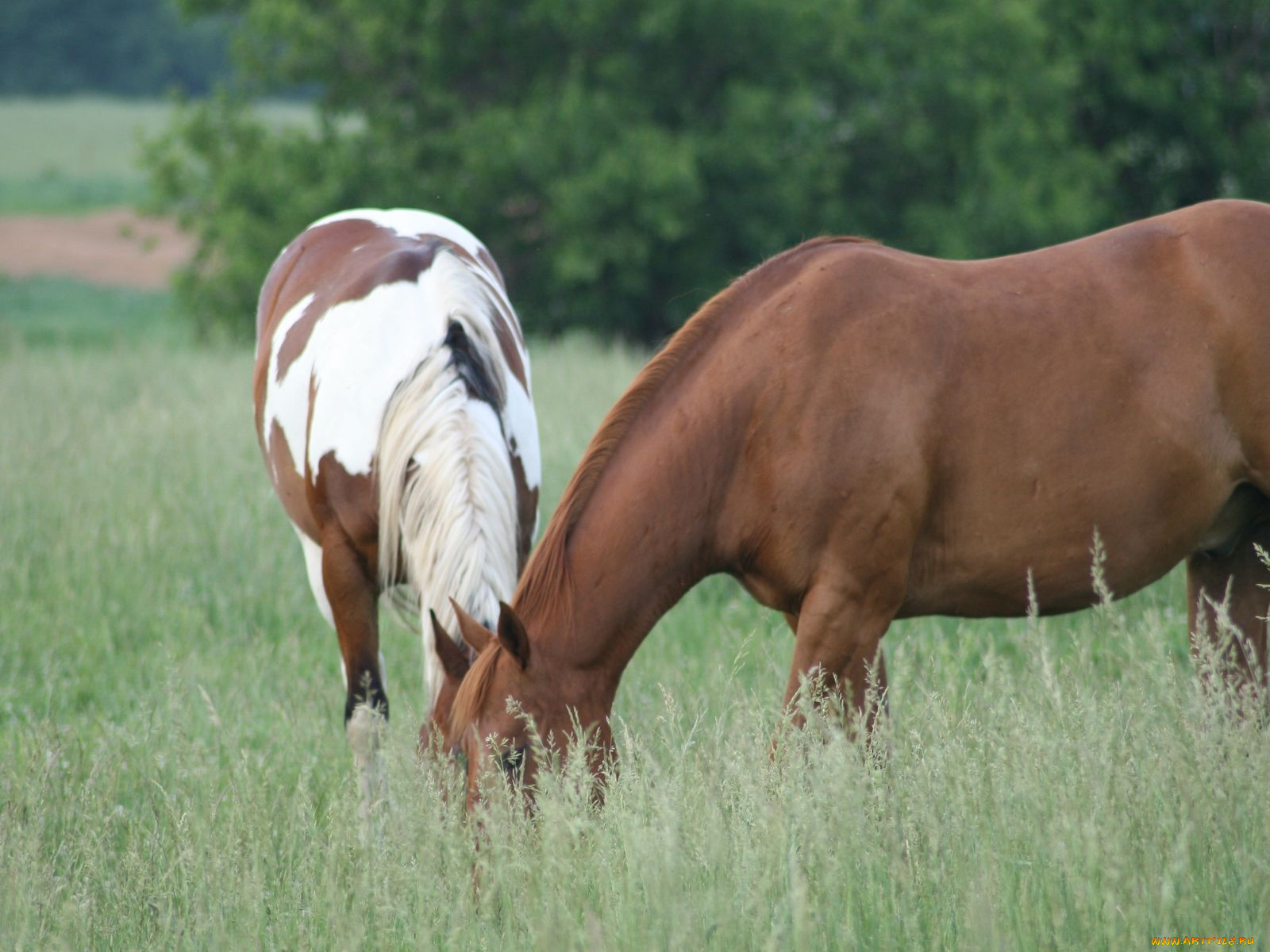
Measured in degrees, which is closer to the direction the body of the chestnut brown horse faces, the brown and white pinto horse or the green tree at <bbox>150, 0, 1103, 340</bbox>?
the brown and white pinto horse

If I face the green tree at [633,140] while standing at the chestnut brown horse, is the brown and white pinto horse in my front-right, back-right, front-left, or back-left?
front-left

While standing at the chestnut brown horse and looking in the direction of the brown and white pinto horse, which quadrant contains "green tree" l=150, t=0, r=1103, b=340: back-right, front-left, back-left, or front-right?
front-right

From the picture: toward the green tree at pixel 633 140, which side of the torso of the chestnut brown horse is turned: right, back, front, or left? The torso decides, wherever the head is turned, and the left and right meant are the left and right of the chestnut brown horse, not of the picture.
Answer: right

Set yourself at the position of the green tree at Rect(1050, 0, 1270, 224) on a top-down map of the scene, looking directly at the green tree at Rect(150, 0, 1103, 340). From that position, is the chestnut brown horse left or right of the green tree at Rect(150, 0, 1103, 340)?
left

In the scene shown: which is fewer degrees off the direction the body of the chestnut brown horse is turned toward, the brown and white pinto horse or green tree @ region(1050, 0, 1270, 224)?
the brown and white pinto horse

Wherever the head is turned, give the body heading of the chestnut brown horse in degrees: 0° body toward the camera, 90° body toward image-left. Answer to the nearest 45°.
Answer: approximately 90°

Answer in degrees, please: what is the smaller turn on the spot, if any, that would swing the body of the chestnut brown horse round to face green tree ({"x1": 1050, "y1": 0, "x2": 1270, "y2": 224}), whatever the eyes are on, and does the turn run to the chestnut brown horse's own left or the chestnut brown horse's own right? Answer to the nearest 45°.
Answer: approximately 90° to the chestnut brown horse's own right
